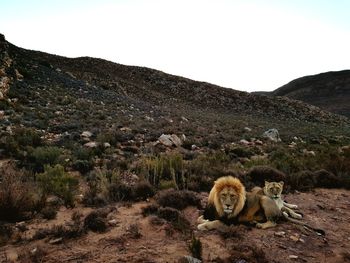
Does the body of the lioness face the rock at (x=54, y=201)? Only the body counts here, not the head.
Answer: no

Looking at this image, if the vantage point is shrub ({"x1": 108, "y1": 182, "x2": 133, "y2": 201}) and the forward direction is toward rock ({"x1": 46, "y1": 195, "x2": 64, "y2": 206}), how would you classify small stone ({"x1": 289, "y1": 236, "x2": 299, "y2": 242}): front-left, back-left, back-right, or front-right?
back-left

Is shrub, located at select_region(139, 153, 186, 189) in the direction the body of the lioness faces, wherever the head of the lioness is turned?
no

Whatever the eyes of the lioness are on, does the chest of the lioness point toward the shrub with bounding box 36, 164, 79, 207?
no

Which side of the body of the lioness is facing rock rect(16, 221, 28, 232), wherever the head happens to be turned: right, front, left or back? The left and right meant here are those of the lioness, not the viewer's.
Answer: right

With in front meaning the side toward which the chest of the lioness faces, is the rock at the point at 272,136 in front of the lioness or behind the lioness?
behind

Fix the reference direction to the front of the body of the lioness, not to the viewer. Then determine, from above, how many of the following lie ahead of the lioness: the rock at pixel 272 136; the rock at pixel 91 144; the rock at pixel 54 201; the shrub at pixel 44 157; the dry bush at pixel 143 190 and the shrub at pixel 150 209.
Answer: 0

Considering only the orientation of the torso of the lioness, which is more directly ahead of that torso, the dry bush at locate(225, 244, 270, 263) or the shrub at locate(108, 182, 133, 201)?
the dry bush

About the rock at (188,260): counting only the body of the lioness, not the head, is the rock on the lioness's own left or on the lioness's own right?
on the lioness's own right

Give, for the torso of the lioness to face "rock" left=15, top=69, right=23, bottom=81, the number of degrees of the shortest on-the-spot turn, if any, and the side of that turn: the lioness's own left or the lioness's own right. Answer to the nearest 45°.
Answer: approximately 180°

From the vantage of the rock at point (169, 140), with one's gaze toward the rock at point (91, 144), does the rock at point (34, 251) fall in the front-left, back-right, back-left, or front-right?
front-left

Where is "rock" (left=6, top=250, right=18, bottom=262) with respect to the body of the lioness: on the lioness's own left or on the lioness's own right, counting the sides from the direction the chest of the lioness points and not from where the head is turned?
on the lioness's own right

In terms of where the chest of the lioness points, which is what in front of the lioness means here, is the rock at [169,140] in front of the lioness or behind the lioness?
behind

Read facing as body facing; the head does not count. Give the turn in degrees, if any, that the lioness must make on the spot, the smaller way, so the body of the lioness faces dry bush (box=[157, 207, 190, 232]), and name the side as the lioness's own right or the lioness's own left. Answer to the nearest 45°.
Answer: approximately 135° to the lioness's own right

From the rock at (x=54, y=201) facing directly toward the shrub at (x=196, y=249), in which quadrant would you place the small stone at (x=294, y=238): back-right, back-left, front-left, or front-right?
front-left
